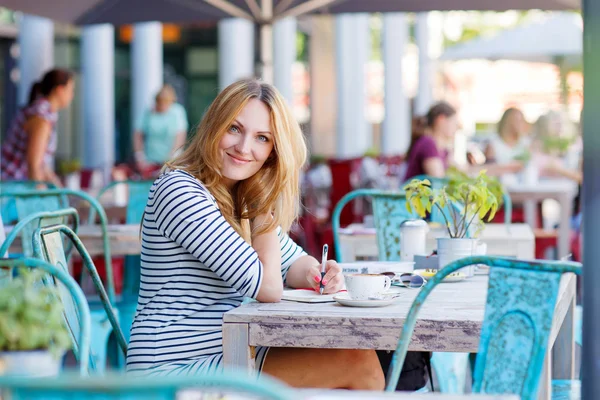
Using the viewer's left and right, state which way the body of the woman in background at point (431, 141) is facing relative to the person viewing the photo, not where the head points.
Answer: facing to the right of the viewer

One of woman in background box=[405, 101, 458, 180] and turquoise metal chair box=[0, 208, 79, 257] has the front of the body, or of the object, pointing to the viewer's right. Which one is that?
the woman in background

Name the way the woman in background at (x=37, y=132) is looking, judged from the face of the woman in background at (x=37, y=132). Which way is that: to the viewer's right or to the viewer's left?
to the viewer's right

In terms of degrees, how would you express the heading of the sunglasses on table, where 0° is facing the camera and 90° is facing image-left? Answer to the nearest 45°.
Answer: approximately 315°

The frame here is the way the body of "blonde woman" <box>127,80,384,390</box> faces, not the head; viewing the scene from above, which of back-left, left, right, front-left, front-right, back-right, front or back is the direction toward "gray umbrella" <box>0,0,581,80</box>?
back-left

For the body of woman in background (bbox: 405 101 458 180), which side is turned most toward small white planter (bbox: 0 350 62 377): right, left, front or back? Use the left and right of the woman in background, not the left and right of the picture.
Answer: right

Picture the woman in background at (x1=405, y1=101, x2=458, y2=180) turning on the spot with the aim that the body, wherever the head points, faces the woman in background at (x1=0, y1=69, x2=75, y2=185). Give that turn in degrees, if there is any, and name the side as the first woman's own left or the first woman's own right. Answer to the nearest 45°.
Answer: approximately 135° to the first woman's own right
